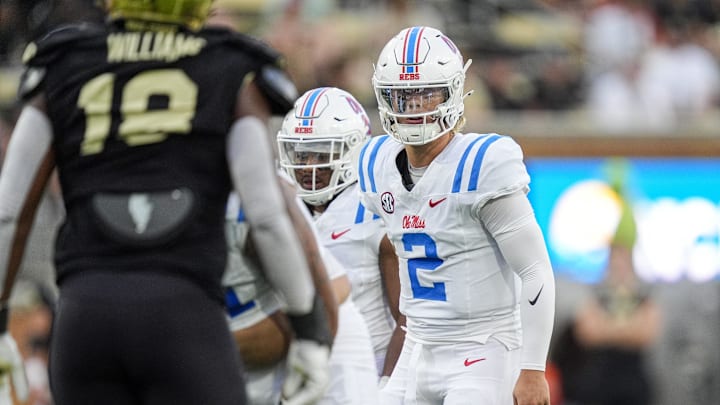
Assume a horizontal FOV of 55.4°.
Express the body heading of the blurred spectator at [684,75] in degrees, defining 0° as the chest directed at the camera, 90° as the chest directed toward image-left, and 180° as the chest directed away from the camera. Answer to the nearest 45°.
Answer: approximately 0°

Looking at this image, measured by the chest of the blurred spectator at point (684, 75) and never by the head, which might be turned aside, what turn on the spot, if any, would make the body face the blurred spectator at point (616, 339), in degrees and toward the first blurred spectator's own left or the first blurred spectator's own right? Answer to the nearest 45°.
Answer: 0° — they already face them

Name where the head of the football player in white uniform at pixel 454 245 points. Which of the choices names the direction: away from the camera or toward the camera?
toward the camera

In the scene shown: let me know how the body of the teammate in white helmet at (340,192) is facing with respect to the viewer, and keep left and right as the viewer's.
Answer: facing the viewer and to the left of the viewer

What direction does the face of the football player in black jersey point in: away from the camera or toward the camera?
away from the camera

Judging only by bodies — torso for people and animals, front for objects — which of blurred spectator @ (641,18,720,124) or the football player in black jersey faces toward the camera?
the blurred spectator

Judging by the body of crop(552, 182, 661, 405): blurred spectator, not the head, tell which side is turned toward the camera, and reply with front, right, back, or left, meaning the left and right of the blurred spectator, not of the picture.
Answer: front

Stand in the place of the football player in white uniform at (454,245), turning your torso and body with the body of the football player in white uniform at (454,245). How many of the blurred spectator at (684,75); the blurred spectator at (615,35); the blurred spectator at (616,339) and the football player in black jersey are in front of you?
1

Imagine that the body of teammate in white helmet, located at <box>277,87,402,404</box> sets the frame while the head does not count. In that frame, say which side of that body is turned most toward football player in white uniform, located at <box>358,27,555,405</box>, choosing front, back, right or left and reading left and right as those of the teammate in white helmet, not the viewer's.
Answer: left

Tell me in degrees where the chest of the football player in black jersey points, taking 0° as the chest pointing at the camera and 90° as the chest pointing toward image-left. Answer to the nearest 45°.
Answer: approximately 180°

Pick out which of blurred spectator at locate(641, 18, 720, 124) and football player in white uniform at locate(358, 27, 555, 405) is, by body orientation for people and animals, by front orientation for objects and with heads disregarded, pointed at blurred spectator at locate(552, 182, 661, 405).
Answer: blurred spectator at locate(641, 18, 720, 124)

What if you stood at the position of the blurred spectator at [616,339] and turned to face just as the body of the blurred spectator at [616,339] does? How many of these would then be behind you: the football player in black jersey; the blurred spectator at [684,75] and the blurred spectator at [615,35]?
2
